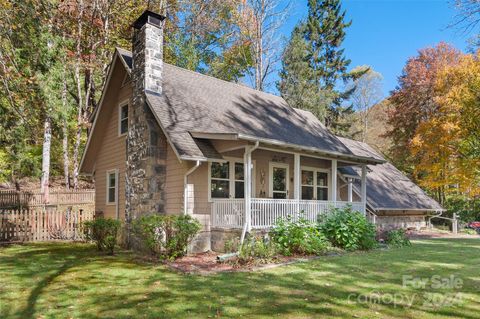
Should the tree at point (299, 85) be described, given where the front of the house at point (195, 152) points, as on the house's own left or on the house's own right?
on the house's own left

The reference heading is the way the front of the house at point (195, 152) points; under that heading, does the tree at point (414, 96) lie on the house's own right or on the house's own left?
on the house's own left

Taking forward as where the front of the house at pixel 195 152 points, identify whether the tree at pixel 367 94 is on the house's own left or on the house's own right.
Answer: on the house's own left

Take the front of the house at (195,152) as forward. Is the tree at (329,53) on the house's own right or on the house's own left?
on the house's own left

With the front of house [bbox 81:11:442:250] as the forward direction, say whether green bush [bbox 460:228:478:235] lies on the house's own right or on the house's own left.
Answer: on the house's own left

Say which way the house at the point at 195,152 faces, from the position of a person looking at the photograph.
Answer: facing the viewer and to the right of the viewer

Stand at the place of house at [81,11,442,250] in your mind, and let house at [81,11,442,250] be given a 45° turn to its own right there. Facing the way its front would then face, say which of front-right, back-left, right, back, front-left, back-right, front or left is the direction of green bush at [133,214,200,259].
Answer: front

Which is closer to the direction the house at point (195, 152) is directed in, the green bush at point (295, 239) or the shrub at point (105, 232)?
the green bush

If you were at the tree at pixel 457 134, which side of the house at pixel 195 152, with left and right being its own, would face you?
left

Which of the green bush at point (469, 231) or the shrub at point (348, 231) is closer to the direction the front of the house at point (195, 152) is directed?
the shrub
